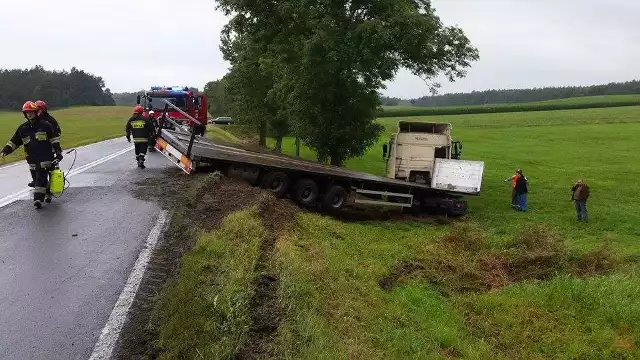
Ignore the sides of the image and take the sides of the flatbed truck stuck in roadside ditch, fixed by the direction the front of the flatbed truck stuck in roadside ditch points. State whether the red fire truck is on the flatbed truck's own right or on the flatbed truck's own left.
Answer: on the flatbed truck's own left

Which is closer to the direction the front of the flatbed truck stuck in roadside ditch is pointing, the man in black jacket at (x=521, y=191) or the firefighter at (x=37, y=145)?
the man in black jacket

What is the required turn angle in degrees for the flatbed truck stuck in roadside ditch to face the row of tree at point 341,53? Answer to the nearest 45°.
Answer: approximately 45° to its left

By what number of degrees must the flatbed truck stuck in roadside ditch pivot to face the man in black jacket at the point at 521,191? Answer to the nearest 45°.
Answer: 0° — it already faces them

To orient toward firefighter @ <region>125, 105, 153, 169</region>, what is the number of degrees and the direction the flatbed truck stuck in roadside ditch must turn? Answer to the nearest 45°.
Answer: approximately 135° to its left

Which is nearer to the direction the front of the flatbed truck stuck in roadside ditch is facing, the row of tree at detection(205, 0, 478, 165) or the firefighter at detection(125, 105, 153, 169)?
the row of tree

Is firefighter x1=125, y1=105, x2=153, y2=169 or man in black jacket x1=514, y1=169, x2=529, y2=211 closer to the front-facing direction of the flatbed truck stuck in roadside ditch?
the man in black jacket

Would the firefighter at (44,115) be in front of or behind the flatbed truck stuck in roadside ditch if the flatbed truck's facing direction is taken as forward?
behind

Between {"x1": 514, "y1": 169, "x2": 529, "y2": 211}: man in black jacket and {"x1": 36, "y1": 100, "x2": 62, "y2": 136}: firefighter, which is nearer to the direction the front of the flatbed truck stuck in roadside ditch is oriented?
the man in black jacket

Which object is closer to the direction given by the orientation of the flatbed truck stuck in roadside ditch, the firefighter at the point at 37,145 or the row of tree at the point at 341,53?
the row of tree
